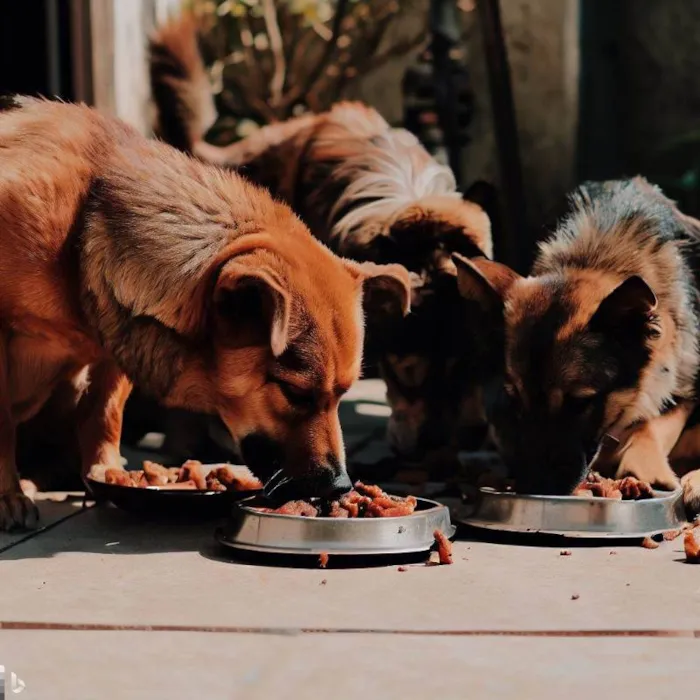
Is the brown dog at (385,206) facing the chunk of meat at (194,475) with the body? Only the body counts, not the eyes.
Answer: no

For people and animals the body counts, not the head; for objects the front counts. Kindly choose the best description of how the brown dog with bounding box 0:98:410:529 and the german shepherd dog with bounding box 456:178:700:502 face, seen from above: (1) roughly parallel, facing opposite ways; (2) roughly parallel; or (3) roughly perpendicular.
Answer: roughly perpendicular

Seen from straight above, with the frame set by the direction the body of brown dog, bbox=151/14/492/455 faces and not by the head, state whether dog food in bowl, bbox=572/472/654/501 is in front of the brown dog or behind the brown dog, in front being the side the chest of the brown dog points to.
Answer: in front

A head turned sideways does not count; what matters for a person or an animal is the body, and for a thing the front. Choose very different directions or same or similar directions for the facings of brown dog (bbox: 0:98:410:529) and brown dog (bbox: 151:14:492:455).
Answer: same or similar directions

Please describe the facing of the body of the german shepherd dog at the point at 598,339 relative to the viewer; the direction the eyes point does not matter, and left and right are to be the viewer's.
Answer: facing the viewer and to the left of the viewer

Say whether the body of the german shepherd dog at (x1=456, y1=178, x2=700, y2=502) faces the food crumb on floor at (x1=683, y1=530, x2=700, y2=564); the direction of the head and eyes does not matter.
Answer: no

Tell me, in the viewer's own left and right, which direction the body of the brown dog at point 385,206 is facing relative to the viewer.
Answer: facing the viewer and to the right of the viewer

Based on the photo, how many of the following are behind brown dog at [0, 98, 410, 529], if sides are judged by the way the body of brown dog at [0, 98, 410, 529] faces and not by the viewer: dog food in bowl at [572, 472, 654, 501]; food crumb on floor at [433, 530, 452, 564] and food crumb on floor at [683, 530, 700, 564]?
0

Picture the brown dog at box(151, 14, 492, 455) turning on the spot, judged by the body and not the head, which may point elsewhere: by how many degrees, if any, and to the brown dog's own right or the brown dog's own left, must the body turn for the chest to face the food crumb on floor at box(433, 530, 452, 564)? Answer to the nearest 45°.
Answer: approximately 45° to the brown dog's own right

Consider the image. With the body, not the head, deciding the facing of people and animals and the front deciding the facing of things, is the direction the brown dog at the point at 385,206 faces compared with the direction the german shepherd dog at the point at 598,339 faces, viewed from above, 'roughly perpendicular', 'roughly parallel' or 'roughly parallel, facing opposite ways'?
roughly perpendicular

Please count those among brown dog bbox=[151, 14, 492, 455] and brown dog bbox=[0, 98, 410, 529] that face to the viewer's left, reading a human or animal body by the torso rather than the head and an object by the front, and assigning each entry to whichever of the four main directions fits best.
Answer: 0

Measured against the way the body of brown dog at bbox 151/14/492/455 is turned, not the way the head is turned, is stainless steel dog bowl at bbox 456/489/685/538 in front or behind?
in front

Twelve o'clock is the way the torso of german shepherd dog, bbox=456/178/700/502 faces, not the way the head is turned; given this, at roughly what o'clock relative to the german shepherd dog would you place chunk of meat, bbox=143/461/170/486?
The chunk of meat is roughly at 1 o'clock from the german shepherd dog.

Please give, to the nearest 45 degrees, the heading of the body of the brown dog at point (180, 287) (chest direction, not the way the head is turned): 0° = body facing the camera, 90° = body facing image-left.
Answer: approximately 315°

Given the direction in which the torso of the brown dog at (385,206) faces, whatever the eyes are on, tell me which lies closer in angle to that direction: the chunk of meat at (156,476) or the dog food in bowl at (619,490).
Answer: the dog food in bowl
